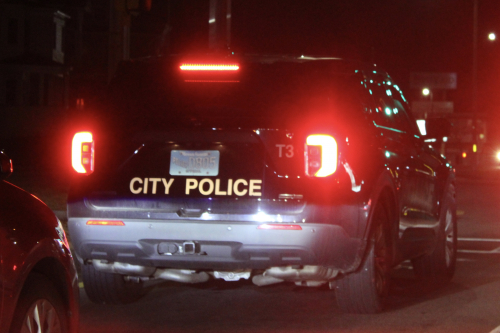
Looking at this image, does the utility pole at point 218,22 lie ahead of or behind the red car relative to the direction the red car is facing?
ahead

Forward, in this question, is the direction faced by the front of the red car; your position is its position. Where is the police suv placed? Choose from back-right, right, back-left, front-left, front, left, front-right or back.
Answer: front

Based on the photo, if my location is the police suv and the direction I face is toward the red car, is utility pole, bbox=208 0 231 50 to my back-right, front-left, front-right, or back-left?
back-right

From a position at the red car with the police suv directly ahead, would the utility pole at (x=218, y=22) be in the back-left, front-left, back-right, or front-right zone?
front-left

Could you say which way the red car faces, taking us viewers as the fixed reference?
facing away from the viewer and to the right of the viewer
